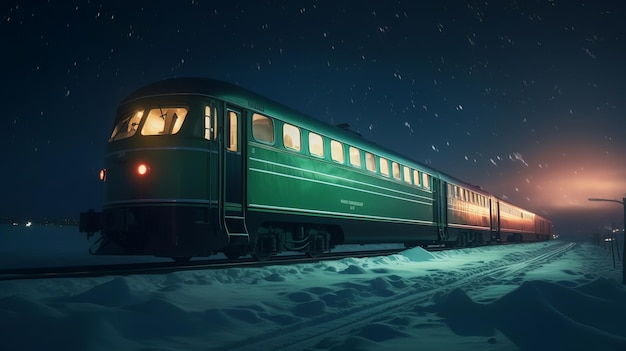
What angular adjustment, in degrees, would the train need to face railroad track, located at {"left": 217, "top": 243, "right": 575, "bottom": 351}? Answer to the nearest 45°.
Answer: approximately 45° to its left

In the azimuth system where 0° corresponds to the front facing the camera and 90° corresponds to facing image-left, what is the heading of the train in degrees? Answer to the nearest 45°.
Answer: approximately 45°
